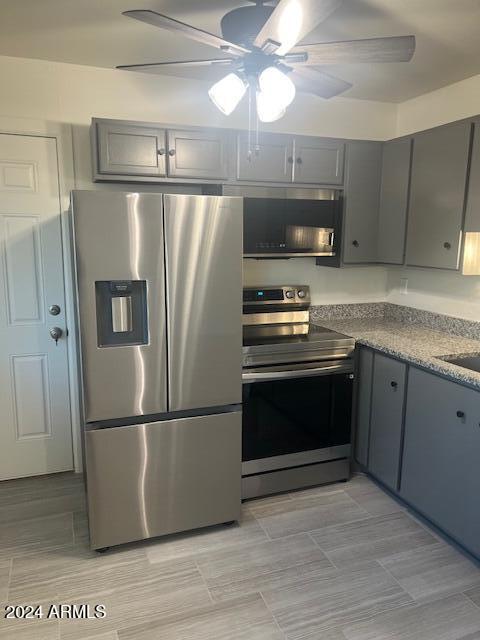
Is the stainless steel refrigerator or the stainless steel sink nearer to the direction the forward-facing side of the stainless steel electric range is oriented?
the stainless steel sink

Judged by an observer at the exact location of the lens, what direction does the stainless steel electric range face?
facing the viewer and to the right of the viewer

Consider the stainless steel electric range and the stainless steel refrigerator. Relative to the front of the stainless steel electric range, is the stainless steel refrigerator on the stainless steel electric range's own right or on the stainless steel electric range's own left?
on the stainless steel electric range's own right

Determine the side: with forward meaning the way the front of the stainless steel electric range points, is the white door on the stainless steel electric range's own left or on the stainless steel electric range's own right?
on the stainless steel electric range's own right

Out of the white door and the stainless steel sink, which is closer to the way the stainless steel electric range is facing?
the stainless steel sink

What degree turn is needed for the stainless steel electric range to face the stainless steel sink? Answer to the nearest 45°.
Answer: approximately 45° to its left
